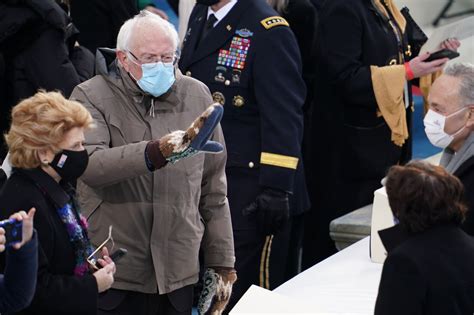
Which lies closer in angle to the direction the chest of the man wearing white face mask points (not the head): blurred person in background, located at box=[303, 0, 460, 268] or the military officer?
the military officer

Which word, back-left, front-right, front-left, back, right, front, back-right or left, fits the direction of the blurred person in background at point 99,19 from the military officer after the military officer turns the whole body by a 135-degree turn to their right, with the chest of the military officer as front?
front-left

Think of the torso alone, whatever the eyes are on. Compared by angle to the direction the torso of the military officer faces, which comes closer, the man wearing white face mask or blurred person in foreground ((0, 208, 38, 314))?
the blurred person in foreground

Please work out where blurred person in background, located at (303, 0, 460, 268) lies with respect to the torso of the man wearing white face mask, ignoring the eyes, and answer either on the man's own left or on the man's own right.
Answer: on the man's own right

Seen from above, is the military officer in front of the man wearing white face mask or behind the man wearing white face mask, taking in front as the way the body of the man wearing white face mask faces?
in front

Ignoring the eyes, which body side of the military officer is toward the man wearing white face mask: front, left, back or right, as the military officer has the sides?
left

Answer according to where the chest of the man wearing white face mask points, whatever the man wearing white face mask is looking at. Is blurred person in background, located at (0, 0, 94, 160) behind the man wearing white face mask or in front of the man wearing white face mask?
in front

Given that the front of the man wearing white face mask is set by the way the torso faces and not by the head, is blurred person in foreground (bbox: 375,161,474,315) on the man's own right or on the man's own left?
on the man's own left

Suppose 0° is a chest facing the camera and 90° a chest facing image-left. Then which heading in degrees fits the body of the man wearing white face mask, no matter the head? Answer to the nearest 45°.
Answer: approximately 90°

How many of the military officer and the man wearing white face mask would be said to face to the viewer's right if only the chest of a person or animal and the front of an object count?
0

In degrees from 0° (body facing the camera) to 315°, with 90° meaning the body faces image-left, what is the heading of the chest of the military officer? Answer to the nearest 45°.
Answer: approximately 45°

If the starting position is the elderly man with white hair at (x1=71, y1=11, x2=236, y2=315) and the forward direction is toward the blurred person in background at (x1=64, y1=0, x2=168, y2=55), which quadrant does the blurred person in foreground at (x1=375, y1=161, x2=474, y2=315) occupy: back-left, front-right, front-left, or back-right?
back-right

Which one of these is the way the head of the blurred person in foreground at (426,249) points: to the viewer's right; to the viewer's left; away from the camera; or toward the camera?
away from the camera
